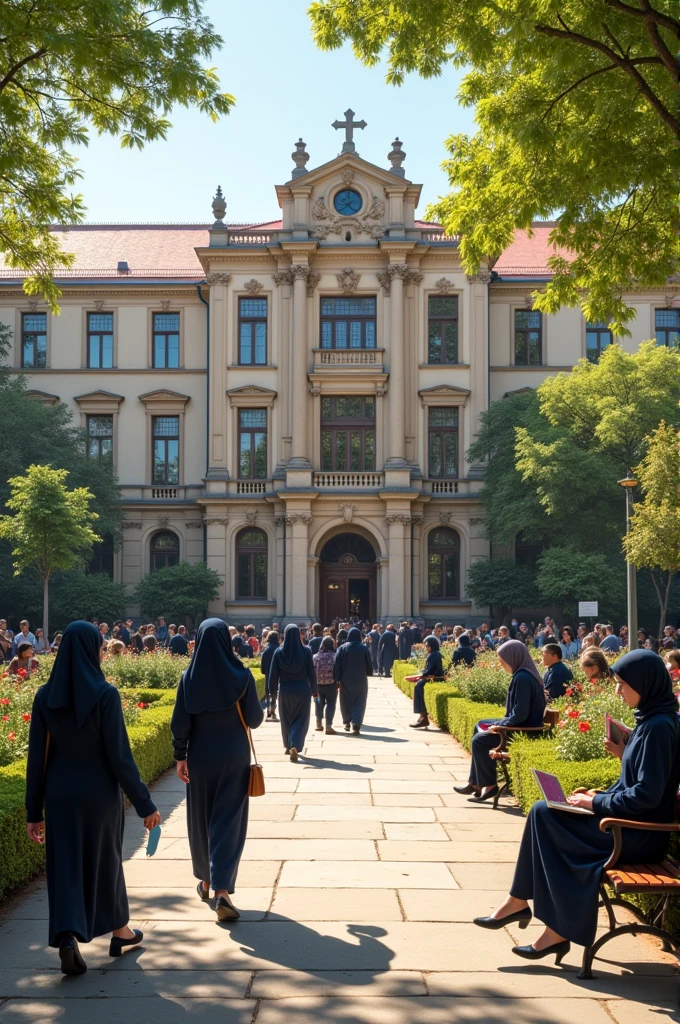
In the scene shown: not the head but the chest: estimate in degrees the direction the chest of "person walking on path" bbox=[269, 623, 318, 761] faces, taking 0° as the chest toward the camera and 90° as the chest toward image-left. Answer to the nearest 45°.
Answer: approximately 180°

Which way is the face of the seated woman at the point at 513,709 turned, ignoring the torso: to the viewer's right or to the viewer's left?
to the viewer's left

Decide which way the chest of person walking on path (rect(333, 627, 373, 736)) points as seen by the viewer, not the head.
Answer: away from the camera

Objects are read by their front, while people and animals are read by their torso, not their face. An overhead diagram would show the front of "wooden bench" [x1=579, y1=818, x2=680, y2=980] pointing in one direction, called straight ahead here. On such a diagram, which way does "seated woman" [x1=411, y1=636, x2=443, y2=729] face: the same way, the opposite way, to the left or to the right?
the same way

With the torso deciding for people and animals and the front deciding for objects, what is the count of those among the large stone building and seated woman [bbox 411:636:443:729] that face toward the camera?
1

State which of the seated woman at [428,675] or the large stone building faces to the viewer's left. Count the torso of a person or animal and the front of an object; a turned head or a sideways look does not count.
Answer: the seated woman

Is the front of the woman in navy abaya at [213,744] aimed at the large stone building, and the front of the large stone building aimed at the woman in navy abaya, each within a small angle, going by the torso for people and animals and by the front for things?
yes

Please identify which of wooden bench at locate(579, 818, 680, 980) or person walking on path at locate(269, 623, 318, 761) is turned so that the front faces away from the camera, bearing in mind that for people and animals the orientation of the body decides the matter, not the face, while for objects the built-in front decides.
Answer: the person walking on path

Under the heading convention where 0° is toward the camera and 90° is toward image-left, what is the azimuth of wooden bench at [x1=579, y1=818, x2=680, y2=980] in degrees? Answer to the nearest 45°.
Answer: approximately 90°

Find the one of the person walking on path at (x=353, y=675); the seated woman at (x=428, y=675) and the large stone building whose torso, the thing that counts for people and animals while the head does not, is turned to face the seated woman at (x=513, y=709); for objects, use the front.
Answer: the large stone building

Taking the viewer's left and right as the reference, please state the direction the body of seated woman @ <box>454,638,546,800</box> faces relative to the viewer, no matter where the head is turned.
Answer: facing to the left of the viewer

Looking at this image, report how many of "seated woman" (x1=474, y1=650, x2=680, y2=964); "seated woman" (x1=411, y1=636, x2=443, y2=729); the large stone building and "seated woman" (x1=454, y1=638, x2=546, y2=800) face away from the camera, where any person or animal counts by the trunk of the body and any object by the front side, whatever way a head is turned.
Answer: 0

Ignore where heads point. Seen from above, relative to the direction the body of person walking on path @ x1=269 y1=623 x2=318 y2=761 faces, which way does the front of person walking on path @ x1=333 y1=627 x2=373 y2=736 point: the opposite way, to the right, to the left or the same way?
the same way

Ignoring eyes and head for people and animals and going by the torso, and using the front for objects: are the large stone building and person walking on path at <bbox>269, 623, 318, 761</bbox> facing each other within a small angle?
yes

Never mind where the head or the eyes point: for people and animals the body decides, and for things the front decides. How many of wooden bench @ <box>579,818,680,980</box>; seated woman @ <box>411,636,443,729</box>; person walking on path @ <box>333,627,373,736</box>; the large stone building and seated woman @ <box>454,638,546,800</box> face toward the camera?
1

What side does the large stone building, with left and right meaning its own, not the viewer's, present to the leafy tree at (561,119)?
front

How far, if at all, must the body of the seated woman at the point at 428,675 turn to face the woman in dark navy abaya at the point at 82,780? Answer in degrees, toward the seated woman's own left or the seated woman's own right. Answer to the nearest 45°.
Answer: approximately 90° to the seated woman's own left

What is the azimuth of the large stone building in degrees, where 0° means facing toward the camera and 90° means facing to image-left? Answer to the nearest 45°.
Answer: approximately 0°

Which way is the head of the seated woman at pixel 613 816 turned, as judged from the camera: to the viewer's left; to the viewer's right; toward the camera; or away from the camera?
to the viewer's left

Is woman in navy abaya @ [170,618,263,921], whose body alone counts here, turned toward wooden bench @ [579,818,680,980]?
no

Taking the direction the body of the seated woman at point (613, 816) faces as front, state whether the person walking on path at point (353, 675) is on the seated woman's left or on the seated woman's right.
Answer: on the seated woman's right
